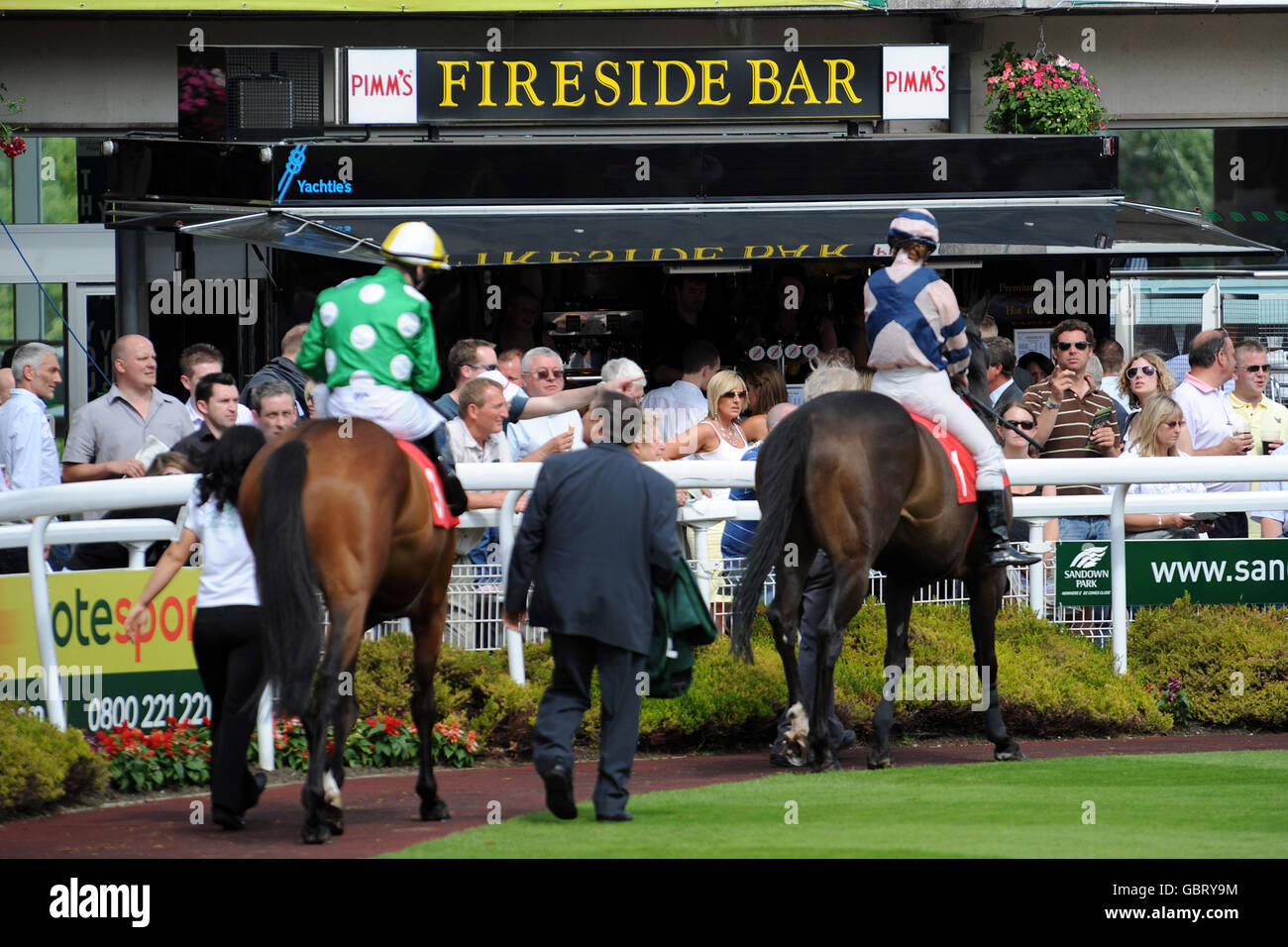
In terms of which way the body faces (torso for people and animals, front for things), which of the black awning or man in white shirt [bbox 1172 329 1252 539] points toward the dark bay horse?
the black awning

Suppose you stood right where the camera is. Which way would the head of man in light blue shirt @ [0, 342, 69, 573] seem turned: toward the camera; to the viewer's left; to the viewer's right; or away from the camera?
to the viewer's right

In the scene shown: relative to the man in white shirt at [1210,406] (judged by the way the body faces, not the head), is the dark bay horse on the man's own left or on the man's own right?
on the man's own right

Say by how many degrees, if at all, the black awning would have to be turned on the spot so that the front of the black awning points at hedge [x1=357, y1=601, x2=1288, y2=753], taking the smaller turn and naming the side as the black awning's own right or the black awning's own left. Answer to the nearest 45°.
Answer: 0° — it already faces it

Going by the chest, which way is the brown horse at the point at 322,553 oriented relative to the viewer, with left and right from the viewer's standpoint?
facing away from the viewer and to the right of the viewer

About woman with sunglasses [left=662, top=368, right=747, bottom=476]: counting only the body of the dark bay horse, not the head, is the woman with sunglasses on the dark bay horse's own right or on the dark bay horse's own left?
on the dark bay horse's own left
